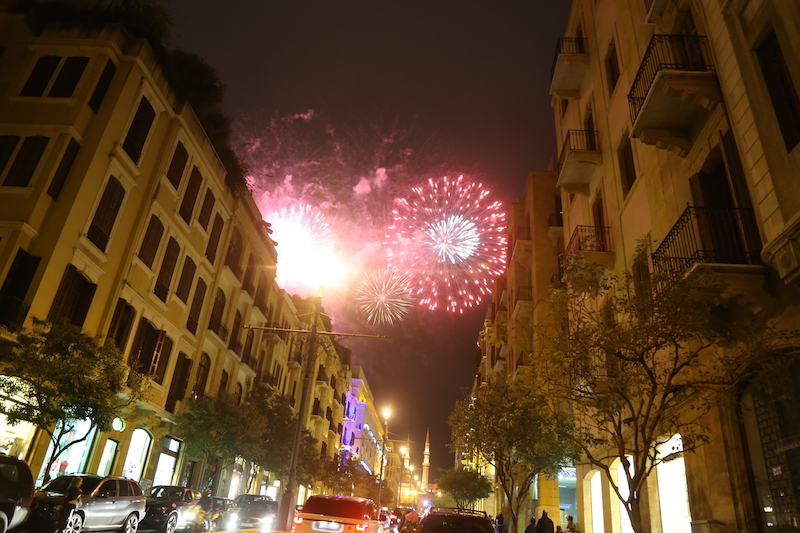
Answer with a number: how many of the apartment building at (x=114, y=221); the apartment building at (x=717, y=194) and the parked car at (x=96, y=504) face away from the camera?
0

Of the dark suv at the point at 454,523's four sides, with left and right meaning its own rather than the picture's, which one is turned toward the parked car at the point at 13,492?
left

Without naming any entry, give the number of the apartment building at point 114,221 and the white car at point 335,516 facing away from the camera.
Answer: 1

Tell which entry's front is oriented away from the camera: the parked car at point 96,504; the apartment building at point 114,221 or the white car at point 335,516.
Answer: the white car

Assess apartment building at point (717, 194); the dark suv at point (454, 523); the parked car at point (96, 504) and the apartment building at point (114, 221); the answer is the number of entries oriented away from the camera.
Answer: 1

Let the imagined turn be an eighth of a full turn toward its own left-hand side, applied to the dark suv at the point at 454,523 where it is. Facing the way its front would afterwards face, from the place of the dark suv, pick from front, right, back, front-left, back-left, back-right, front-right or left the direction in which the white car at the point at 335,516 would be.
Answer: front

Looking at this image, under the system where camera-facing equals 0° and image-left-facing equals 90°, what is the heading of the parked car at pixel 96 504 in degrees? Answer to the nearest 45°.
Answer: approximately 45°

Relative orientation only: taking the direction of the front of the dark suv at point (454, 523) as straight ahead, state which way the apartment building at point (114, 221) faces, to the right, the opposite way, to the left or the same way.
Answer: to the right

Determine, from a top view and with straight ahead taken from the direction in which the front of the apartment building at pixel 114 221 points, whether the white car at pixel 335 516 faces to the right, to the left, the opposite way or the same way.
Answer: to the left

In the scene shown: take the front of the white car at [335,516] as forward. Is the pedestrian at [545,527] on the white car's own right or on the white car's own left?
on the white car's own right

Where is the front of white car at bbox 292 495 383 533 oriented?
away from the camera

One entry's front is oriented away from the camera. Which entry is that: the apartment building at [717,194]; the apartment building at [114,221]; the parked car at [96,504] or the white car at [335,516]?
the white car

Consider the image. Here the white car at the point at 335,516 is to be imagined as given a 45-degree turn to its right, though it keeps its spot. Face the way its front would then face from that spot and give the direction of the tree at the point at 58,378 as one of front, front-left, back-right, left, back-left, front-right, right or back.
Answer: back-left

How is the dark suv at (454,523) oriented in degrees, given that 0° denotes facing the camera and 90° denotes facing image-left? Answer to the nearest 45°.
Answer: approximately 180°

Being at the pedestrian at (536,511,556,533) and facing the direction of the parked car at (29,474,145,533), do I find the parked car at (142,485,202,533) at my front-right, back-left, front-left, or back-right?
front-right

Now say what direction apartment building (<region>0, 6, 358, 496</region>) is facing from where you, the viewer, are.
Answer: facing the viewer and to the right of the viewer

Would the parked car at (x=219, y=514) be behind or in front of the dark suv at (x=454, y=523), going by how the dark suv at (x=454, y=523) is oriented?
in front
